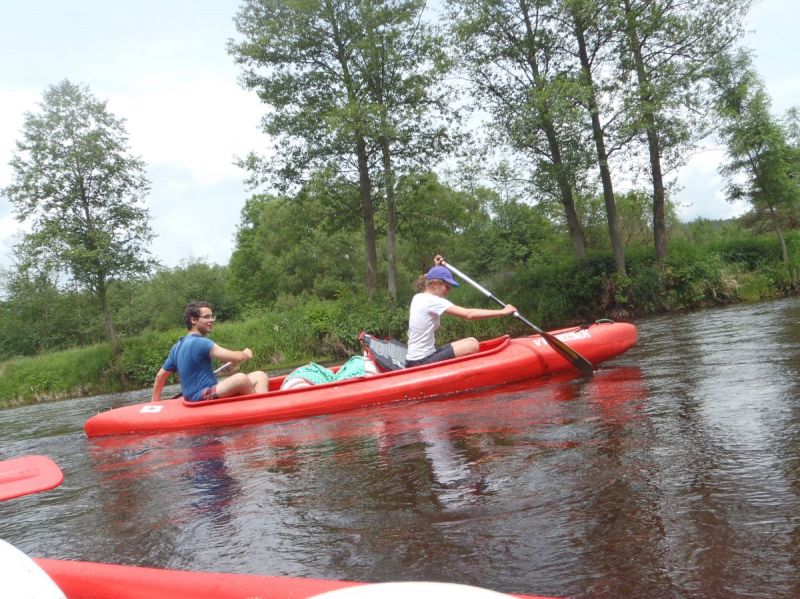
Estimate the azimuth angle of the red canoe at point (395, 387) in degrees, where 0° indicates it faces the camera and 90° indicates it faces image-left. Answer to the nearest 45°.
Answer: approximately 270°

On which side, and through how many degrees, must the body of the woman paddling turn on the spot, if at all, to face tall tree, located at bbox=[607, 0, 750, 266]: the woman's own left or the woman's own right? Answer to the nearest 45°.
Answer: approximately 45° to the woman's own left

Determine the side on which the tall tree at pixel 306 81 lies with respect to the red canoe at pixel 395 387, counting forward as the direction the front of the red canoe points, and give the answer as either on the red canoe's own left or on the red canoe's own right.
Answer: on the red canoe's own left

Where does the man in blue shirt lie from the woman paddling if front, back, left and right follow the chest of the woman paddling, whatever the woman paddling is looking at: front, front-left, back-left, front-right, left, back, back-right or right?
back

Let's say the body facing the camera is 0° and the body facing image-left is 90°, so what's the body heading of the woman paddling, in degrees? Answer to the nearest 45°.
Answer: approximately 270°

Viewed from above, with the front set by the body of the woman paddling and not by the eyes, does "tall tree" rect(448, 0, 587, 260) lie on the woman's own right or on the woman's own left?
on the woman's own left

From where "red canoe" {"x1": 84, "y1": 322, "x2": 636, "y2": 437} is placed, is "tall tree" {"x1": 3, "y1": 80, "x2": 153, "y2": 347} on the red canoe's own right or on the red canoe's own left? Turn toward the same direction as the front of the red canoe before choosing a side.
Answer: on the red canoe's own left

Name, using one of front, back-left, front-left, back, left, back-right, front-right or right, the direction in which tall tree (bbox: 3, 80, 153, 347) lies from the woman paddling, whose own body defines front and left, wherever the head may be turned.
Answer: back-left

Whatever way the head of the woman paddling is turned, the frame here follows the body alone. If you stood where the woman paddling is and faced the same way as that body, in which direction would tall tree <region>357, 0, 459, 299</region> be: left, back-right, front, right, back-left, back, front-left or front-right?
left
